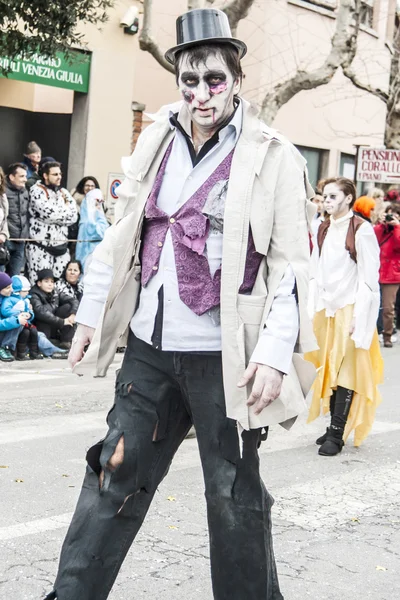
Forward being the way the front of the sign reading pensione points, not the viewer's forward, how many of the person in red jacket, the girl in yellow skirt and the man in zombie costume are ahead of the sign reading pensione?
3

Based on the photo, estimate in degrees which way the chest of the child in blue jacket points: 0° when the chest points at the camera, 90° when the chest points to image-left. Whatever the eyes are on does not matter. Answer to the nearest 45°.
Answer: approximately 315°

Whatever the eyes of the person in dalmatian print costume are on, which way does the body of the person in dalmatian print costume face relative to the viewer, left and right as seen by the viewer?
facing the viewer and to the right of the viewer

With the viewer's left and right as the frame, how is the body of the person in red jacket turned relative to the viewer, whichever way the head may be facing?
facing the viewer and to the left of the viewer

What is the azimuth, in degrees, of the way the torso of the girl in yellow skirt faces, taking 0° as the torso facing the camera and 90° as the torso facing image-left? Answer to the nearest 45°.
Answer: approximately 45°

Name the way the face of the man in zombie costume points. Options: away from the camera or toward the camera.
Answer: toward the camera

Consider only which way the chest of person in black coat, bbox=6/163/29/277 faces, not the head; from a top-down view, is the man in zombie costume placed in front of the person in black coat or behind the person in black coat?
in front

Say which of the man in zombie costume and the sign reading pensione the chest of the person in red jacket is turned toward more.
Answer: the man in zombie costume

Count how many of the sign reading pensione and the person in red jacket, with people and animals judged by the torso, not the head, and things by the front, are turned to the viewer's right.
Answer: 0

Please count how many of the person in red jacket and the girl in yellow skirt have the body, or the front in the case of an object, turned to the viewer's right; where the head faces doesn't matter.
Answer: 0

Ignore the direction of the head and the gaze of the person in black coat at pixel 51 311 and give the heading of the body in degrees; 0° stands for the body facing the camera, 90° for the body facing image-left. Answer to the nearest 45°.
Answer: approximately 315°

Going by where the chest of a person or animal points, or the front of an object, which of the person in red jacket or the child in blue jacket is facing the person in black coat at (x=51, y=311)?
the person in red jacket

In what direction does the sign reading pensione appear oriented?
toward the camera
